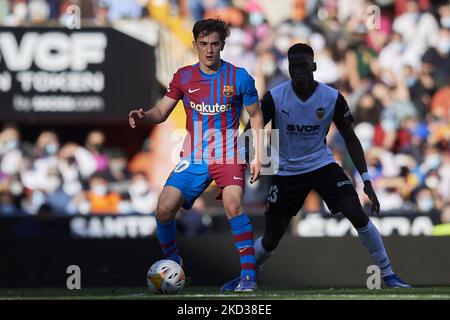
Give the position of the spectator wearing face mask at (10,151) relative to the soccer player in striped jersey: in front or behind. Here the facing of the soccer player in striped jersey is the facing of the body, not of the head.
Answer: behind

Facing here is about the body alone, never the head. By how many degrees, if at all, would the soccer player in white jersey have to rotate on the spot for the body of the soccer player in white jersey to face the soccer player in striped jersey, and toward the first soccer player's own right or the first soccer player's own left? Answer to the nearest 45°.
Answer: approximately 45° to the first soccer player's own right

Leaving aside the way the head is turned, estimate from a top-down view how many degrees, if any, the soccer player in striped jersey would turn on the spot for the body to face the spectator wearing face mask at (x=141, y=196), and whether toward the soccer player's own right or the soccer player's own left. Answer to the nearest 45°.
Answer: approximately 180°

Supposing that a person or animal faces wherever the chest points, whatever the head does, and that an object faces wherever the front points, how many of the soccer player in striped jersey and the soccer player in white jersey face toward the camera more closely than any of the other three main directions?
2

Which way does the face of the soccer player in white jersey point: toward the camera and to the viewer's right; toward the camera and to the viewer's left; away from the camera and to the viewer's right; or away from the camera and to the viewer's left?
toward the camera and to the viewer's left

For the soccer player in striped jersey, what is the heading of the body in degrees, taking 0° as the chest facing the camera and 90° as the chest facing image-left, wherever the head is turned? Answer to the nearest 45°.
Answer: approximately 0°

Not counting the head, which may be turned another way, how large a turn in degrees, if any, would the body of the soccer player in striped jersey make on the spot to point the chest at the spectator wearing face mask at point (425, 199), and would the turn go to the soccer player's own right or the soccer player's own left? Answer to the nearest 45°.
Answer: approximately 135° to the soccer player's own left

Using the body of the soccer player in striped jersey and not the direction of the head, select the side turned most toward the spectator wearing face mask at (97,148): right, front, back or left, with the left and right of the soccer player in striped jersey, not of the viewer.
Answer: back

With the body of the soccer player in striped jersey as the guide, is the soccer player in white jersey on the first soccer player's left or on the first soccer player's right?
on the first soccer player's left

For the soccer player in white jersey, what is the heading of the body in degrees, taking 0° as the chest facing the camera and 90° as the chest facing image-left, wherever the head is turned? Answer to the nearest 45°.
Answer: approximately 0°
